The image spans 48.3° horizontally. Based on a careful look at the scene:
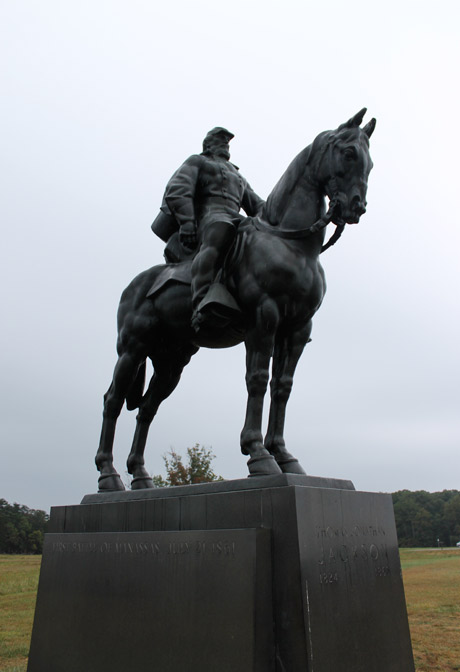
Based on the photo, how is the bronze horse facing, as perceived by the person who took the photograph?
facing the viewer and to the right of the viewer
